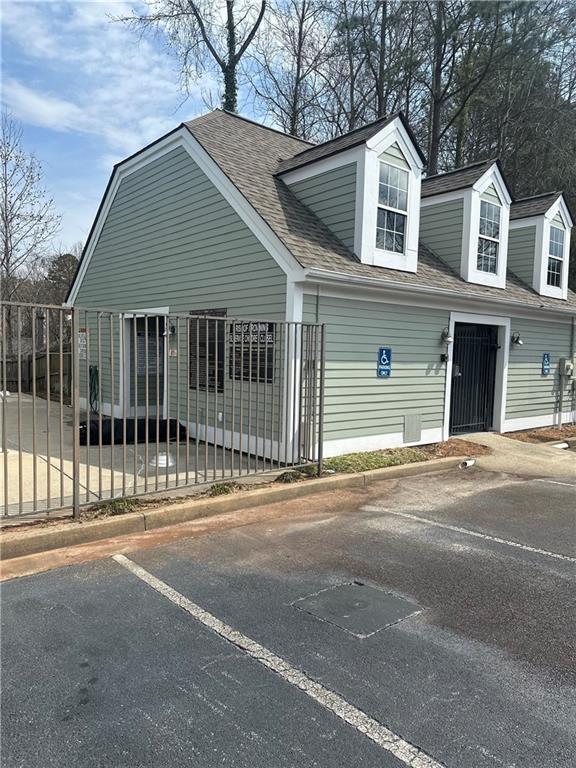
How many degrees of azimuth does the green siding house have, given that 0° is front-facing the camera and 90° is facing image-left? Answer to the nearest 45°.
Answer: approximately 315°

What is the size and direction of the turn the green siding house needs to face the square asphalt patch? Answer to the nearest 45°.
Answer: approximately 45° to its right
